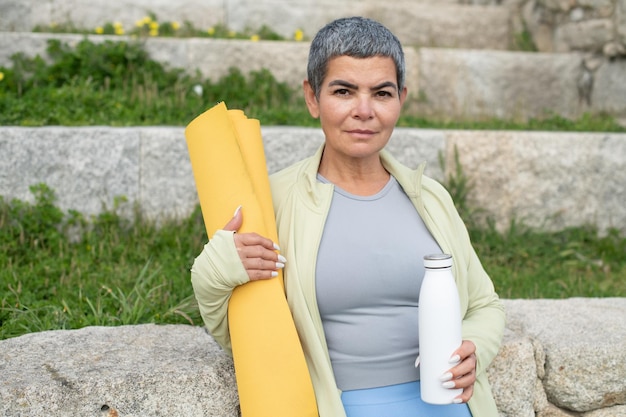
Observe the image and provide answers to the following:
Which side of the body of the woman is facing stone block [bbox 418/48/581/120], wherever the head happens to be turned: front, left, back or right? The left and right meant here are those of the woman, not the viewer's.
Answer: back

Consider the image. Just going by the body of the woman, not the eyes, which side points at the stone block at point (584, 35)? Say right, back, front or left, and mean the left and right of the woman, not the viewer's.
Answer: back

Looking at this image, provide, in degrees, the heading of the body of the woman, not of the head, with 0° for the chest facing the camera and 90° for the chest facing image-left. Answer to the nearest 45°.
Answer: approximately 0°

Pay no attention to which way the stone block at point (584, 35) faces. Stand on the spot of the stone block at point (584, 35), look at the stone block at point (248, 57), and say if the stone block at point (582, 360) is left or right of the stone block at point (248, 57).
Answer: left

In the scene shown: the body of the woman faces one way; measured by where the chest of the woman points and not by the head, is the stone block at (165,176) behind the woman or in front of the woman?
behind

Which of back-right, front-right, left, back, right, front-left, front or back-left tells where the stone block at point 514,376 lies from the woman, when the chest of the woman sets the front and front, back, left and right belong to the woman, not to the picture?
back-left

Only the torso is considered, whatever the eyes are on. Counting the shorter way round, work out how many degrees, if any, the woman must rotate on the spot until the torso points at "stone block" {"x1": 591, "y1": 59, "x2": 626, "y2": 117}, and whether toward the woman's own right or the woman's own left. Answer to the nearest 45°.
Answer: approximately 135° to the woman's own left

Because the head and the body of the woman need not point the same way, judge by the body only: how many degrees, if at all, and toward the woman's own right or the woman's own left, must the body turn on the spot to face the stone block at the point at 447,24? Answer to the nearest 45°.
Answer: approximately 180°
